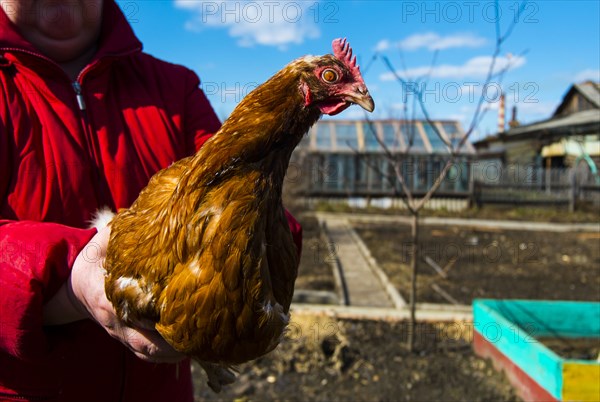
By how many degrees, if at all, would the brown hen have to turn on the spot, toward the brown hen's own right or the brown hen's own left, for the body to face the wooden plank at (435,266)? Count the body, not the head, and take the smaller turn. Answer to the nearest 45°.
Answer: approximately 90° to the brown hen's own left

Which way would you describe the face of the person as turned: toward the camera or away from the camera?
toward the camera

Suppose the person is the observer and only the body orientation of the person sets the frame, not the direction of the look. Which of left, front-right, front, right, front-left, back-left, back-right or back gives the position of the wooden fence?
back-left

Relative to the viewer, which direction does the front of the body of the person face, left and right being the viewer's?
facing the viewer

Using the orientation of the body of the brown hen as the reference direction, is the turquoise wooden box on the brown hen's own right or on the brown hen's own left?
on the brown hen's own left

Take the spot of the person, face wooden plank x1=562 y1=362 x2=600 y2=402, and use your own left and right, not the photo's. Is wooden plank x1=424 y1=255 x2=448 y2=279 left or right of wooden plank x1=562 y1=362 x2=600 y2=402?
left

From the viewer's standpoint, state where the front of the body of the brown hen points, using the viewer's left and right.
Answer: facing the viewer and to the right of the viewer

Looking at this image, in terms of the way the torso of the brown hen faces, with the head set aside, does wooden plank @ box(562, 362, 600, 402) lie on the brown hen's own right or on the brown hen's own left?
on the brown hen's own left
